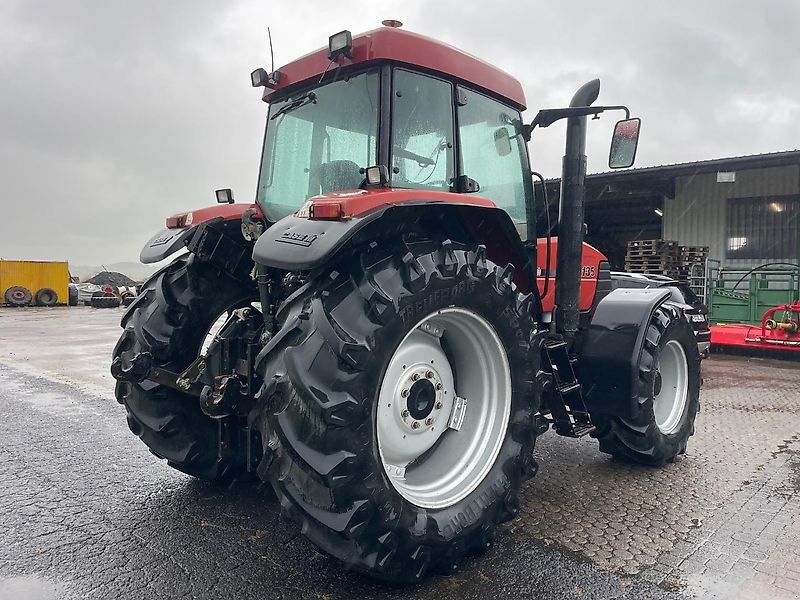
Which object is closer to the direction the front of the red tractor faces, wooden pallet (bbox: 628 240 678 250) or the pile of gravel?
the wooden pallet

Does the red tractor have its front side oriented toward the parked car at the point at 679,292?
yes

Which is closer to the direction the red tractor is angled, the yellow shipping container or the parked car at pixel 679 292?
the parked car

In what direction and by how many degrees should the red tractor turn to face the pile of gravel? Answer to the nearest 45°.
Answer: approximately 90° to its left

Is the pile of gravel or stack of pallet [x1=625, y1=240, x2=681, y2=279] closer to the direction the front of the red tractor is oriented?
the stack of pallet

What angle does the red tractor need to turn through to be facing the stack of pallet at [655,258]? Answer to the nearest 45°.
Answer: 0° — it already faces it

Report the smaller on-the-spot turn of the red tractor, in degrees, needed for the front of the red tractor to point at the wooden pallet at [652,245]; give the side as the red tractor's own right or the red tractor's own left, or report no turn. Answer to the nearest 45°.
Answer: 0° — it already faces it

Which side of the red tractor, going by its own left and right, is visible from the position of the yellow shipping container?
left

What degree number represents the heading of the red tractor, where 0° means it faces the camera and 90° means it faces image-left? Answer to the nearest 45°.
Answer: approximately 225°
